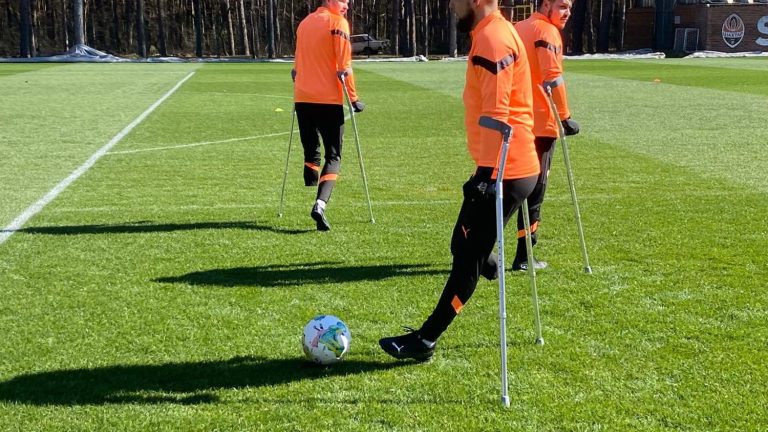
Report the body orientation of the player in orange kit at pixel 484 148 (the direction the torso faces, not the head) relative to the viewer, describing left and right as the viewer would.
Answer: facing to the left of the viewer

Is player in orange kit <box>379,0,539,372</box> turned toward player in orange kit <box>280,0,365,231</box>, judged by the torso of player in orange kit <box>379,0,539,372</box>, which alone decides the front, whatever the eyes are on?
no

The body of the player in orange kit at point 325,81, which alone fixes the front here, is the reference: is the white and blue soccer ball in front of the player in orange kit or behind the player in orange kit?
behind

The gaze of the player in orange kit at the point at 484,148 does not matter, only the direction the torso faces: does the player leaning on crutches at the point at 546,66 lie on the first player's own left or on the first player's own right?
on the first player's own right

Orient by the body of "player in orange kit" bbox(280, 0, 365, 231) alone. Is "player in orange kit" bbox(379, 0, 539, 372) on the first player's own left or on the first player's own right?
on the first player's own right

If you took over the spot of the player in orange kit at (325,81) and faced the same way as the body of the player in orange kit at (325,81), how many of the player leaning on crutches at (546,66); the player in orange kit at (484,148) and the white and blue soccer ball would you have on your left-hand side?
0

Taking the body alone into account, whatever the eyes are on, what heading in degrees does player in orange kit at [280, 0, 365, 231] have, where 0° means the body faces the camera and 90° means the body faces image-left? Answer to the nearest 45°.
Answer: approximately 225°

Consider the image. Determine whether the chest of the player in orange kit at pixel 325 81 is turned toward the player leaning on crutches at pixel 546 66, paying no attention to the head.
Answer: no

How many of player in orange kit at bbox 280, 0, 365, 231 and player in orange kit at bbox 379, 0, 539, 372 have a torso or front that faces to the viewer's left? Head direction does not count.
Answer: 1

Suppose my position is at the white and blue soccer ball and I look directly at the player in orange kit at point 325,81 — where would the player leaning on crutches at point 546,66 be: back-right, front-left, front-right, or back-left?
front-right
